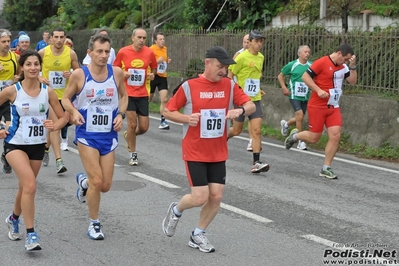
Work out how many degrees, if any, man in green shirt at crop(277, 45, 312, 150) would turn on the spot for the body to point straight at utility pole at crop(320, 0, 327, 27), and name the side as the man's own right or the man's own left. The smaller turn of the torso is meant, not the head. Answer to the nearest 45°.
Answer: approximately 135° to the man's own left

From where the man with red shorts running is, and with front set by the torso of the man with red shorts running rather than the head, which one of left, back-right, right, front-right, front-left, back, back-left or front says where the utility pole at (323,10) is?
back-left

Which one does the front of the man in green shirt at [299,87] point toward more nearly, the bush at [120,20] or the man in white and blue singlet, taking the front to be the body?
the man in white and blue singlet

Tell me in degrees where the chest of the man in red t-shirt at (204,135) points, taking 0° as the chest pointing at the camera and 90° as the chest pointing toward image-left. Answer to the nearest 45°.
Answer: approximately 315°

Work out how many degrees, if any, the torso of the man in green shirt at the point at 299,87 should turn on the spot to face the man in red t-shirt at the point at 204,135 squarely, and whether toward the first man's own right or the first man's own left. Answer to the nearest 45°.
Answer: approximately 45° to the first man's own right

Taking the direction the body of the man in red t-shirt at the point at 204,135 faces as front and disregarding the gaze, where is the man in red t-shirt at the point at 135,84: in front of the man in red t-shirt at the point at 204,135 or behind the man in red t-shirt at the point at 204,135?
behind

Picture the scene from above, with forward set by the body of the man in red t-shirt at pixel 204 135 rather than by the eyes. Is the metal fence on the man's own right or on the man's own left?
on the man's own left

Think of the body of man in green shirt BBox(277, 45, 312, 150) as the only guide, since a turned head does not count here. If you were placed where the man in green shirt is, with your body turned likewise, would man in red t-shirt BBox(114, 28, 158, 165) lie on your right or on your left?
on your right
